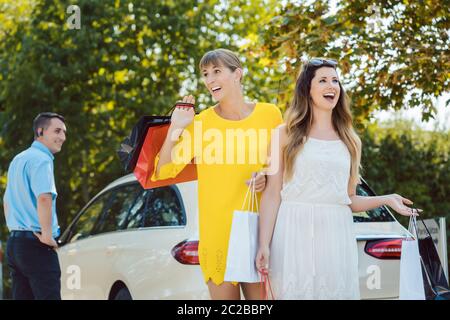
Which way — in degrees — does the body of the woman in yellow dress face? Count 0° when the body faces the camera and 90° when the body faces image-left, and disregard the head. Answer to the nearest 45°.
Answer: approximately 0°

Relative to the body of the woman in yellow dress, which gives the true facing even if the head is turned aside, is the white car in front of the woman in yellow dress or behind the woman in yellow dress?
behind
